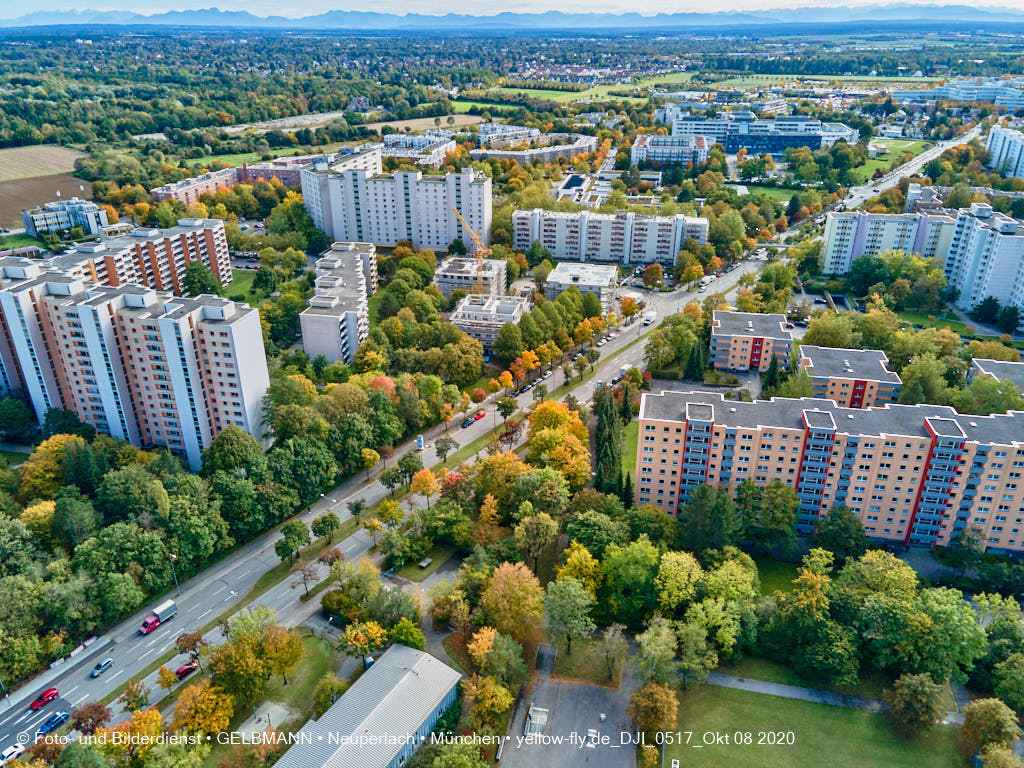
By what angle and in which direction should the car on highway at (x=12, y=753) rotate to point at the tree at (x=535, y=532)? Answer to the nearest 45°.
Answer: approximately 135° to its left

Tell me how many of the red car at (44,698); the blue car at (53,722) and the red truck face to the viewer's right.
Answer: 0

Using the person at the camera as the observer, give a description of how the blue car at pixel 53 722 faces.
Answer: facing the viewer and to the left of the viewer

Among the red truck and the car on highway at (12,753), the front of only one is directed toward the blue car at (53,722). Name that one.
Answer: the red truck

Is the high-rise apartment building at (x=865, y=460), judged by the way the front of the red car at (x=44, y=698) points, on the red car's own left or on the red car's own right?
on the red car's own left

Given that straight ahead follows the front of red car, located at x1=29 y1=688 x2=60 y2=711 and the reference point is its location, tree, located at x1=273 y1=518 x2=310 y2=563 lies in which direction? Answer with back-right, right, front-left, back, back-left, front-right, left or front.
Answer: back-left

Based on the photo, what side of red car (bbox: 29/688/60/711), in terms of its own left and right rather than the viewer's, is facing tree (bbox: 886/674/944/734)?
left

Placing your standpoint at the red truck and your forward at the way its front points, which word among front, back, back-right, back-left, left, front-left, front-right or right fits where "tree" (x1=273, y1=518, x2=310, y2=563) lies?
back-left

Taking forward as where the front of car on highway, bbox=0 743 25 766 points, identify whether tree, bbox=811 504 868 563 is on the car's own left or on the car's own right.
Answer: on the car's own left

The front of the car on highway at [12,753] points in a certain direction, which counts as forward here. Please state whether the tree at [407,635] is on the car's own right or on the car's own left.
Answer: on the car's own left

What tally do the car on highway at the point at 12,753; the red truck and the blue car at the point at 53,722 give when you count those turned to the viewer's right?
0

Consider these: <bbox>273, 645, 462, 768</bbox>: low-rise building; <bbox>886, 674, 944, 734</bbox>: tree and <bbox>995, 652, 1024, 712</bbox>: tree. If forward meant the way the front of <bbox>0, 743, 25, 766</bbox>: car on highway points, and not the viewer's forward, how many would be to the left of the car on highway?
3

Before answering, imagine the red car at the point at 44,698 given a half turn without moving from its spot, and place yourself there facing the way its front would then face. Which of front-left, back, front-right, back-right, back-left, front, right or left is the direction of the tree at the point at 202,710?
right

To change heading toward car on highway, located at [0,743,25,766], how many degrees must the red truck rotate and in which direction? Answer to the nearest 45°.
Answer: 0° — it already faces it
